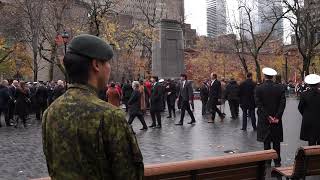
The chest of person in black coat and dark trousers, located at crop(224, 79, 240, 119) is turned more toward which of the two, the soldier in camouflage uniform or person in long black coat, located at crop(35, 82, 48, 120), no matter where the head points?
the person in long black coat

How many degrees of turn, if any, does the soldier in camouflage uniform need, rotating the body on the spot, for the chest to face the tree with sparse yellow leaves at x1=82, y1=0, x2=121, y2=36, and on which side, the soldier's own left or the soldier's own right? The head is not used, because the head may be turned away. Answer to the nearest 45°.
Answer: approximately 45° to the soldier's own left

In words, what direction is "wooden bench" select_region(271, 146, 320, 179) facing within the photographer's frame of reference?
facing away from the viewer and to the left of the viewer

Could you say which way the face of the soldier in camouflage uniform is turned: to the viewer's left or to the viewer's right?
to the viewer's right

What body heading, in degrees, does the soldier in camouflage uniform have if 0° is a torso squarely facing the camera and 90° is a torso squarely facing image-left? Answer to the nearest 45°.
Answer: approximately 225°
